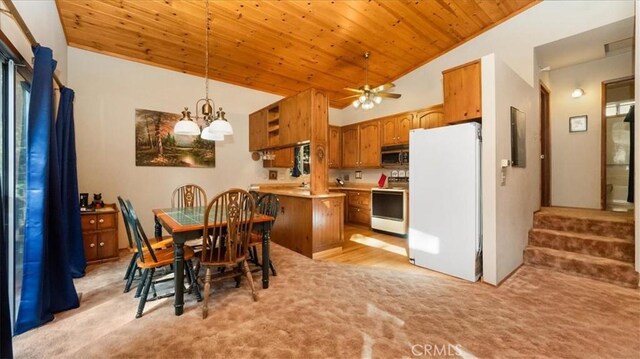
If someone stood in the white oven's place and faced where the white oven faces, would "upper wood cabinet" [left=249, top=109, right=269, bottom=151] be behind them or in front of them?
in front

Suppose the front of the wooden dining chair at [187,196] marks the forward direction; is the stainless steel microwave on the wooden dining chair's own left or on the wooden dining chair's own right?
on the wooden dining chair's own left

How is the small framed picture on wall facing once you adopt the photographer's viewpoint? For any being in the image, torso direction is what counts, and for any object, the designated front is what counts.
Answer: facing the viewer

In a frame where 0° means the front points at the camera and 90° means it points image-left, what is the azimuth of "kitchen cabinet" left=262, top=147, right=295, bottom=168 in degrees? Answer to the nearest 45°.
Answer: approximately 45°

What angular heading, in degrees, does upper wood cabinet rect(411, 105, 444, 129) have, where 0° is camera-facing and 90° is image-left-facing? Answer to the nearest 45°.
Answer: approximately 45°

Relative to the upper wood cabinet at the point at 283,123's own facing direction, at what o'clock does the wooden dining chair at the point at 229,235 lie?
The wooden dining chair is roughly at 11 o'clock from the upper wood cabinet.

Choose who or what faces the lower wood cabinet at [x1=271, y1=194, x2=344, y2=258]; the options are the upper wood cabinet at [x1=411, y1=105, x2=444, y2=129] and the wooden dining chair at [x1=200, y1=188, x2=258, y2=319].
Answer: the upper wood cabinet

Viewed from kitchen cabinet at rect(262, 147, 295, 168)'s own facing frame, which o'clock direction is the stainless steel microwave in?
The stainless steel microwave is roughly at 8 o'clock from the kitchen cabinet.

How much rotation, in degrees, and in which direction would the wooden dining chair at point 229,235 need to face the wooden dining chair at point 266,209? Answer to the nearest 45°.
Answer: approximately 90° to its right

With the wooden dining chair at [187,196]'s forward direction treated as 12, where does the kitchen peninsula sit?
The kitchen peninsula is roughly at 10 o'clock from the wooden dining chair.

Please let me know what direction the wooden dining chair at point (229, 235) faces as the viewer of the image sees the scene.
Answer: facing away from the viewer and to the left of the viewer

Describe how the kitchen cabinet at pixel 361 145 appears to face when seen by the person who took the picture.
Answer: facing the viewer and to the left of the viewer

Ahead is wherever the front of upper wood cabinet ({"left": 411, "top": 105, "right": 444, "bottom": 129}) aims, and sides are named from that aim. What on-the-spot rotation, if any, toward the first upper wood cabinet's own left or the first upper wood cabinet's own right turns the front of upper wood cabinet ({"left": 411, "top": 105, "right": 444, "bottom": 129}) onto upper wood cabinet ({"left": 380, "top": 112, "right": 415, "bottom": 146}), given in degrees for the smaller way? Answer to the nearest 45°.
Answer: approximately 90° to the first upper wood cabinet's own right

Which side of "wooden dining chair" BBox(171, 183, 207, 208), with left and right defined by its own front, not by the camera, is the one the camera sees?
front

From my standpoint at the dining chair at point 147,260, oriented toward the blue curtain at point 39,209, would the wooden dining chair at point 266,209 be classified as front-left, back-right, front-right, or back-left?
back-right

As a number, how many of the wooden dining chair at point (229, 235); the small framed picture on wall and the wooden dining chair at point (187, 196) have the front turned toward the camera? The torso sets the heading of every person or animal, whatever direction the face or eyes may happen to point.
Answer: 2

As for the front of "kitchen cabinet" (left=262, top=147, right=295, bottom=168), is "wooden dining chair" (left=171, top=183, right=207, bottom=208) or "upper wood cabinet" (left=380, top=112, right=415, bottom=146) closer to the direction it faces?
the wooden dining chair

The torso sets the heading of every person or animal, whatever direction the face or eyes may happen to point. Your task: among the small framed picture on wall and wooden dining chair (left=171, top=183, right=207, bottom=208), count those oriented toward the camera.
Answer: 2
